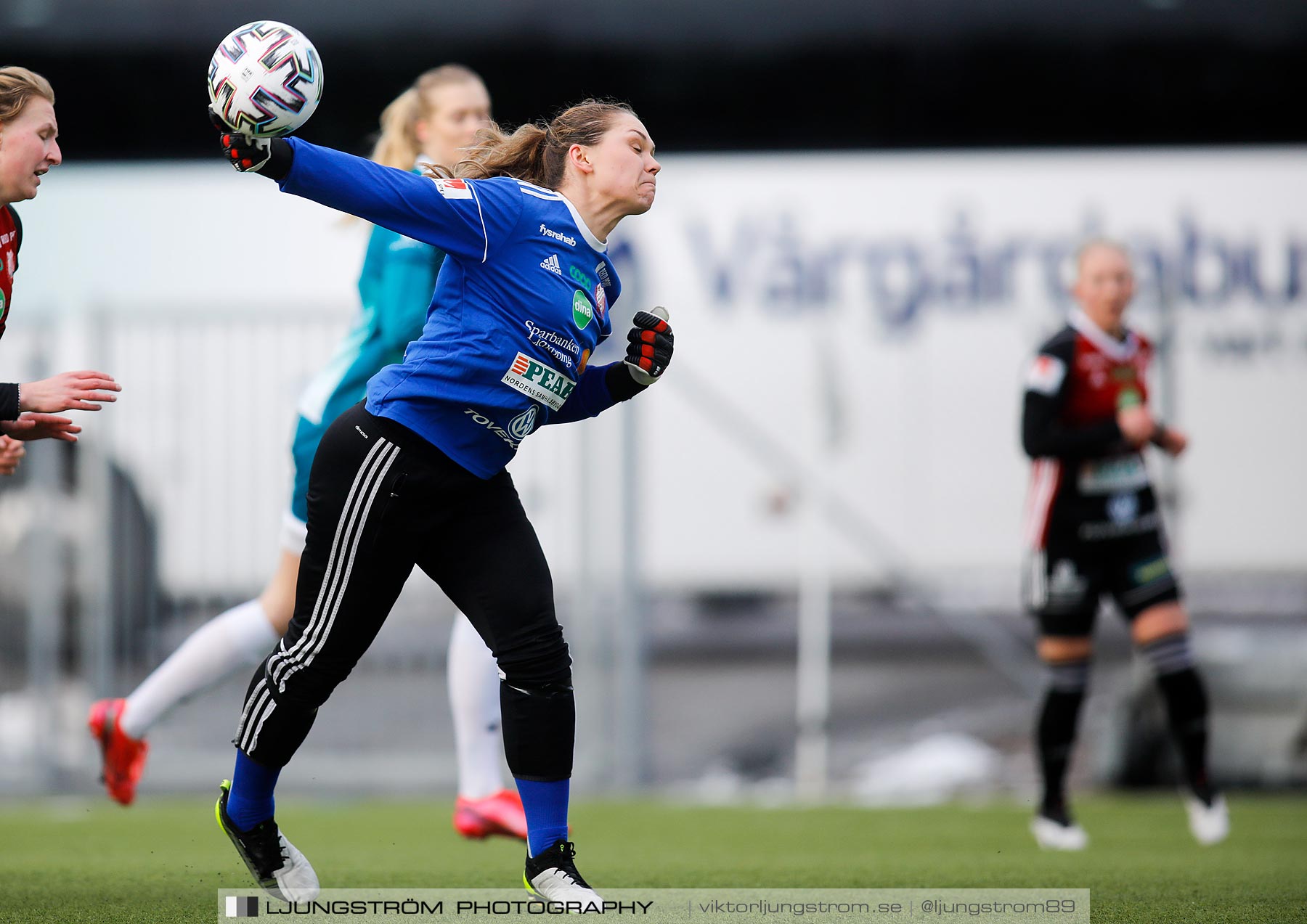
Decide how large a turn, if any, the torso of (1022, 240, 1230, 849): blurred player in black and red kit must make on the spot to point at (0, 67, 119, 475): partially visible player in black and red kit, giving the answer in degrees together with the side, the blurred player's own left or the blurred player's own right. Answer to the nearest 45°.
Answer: approximately 90° to the blurred player's own right

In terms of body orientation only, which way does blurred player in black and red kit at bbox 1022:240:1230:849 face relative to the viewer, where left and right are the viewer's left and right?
facing the viewer and to the right of the viewer

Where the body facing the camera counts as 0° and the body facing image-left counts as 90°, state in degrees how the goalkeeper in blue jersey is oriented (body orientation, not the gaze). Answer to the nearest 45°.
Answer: approximately 315°

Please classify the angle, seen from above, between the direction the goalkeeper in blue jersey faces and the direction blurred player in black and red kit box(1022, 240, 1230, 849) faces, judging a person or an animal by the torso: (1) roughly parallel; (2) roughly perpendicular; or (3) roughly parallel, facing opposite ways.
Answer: roughly parallel

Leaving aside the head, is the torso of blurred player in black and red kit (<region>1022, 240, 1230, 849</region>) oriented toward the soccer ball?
no

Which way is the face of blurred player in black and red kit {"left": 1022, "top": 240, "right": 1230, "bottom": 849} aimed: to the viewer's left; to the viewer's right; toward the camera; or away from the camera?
toward the camera

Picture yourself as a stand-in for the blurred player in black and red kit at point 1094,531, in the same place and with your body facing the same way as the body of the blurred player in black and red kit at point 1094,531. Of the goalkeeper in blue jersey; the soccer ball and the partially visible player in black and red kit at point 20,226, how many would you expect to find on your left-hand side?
0

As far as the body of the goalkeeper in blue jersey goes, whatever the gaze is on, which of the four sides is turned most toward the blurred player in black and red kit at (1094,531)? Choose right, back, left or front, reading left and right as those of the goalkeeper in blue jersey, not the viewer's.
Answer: left

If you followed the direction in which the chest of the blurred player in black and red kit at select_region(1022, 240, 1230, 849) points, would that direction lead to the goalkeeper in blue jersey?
no

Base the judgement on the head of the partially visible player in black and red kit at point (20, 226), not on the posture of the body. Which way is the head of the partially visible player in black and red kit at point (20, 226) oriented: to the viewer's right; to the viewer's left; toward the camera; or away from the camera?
to the viewer's right
